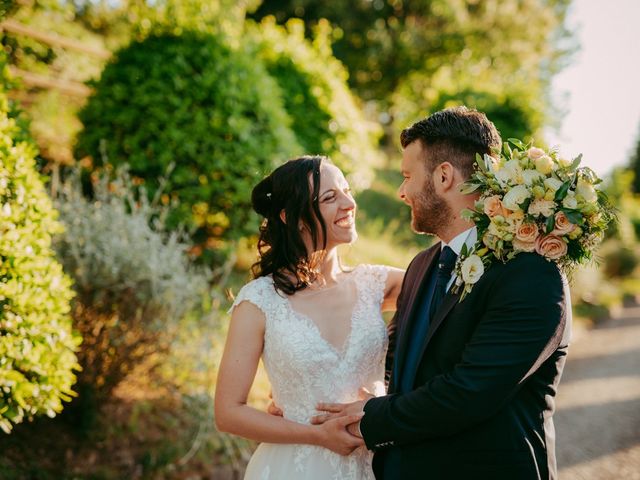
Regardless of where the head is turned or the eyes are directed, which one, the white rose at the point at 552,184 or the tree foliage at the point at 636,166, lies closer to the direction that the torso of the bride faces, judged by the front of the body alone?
the white rose

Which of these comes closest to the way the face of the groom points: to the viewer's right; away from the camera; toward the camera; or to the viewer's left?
to the viewer's left

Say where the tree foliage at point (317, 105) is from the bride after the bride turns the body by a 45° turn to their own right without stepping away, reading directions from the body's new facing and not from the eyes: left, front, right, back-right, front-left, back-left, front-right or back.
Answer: back

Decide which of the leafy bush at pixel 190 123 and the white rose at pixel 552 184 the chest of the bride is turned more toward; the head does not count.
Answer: the white rose

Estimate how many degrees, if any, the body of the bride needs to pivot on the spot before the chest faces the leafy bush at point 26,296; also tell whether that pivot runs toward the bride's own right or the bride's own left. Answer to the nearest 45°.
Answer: approximately 135° to the bride's own right

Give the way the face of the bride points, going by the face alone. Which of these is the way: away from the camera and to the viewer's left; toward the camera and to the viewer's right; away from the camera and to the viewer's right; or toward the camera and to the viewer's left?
toward the camera and to the viewer's right

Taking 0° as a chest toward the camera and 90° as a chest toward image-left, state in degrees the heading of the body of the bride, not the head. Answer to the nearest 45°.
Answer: approximately 315°

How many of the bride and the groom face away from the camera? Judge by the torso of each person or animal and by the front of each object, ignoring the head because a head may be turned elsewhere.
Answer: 0

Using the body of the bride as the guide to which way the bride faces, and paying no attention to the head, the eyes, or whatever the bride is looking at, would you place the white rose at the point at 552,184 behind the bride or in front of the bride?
in front
